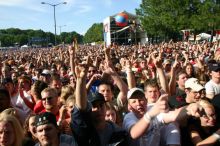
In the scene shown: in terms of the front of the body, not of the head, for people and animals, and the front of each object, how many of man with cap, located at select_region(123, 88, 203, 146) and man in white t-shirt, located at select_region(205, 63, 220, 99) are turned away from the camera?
0

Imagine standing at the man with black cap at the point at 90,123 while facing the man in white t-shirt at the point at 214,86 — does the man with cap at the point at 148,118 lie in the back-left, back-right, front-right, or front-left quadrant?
front-right

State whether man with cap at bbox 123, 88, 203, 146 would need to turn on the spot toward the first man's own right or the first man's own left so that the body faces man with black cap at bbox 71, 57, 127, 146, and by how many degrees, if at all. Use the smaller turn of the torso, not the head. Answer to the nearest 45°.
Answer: approximately 135° to the first man's own right

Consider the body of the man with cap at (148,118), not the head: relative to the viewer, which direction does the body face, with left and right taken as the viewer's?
facing the viewer and to the right of the viewer

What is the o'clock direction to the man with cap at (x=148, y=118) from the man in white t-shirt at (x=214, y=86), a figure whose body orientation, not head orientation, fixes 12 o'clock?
The man with cap is roughly at 2 o'clock from the man in white t-shirt.

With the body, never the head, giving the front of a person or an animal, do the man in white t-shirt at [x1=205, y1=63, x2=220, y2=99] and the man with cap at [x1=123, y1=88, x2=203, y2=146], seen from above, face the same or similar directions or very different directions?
same or similar directions

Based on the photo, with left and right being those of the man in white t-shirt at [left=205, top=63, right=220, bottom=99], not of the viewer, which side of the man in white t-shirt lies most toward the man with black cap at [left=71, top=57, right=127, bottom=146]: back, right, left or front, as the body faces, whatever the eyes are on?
right

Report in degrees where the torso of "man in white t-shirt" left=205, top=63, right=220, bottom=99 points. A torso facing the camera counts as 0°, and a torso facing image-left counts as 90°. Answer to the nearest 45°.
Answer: approximately 315°
